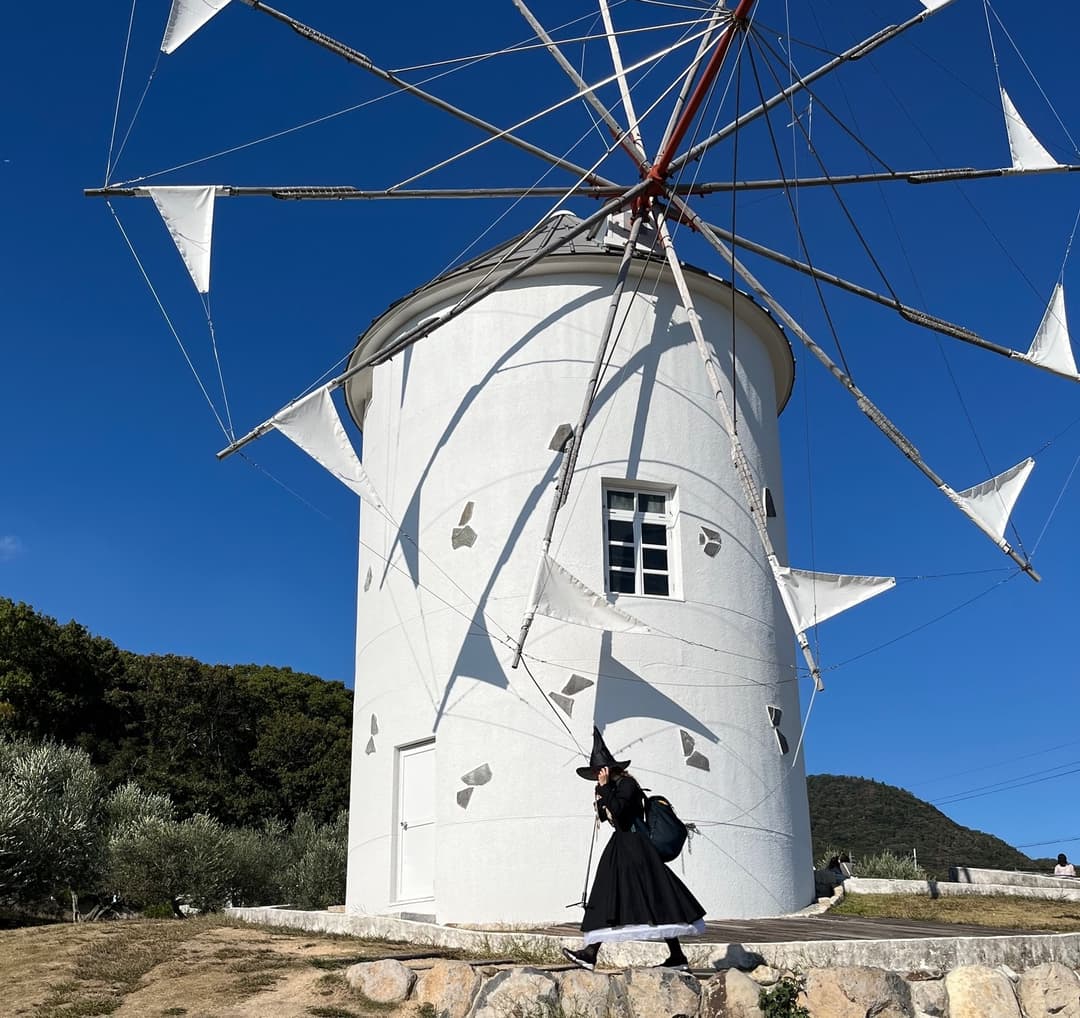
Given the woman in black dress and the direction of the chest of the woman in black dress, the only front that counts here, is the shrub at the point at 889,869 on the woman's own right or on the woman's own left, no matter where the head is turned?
on the woman's own right

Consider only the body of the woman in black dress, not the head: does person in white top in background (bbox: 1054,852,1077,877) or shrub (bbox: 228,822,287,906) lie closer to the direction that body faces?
the shrub

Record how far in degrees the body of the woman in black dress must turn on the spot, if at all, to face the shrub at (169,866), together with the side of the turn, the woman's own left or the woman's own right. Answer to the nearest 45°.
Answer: approximately 45° to the woman's own right

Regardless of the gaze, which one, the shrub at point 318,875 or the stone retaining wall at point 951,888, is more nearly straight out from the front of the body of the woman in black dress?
the shrub

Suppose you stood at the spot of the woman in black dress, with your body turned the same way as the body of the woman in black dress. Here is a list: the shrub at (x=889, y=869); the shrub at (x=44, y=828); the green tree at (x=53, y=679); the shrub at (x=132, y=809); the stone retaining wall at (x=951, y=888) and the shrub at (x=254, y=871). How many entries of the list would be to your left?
0

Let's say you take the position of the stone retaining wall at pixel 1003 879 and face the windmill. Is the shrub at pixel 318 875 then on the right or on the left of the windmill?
right

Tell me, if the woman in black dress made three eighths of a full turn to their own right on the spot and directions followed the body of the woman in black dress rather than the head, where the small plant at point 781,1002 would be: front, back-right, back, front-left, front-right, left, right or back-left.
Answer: right

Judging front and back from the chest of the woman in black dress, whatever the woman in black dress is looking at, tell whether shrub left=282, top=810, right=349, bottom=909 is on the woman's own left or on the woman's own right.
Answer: on the woman's own right

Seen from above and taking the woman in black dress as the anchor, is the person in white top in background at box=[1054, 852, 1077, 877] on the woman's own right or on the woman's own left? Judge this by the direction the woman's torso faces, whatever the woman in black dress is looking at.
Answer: on the woman's own right

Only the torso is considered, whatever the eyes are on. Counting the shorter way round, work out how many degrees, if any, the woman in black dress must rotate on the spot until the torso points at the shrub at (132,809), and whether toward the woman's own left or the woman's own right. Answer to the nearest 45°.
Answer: approximately 45° to the woman's own right

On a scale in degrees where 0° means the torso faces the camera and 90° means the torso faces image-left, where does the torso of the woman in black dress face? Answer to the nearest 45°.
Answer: approximately 90°

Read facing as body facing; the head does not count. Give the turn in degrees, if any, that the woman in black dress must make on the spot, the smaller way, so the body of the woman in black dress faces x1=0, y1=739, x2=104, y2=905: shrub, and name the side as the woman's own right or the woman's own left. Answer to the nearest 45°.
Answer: approximately 45° to the woman's own right

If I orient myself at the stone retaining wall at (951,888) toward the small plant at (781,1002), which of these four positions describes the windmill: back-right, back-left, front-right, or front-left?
front-right

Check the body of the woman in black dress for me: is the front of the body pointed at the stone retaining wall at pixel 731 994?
no

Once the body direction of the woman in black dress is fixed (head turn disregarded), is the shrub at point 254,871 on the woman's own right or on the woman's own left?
on the woman's own right

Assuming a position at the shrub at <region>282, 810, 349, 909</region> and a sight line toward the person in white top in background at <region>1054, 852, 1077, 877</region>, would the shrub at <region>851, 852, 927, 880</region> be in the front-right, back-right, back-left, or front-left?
front-right

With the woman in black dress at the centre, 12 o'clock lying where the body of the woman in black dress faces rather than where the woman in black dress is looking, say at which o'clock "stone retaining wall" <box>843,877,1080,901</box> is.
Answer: The stone retaining wall is roughly at 4 o'clock from the woman in black dress.

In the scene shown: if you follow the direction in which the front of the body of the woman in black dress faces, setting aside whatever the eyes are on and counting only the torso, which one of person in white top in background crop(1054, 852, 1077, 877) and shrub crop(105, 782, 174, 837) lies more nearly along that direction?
the shrub
